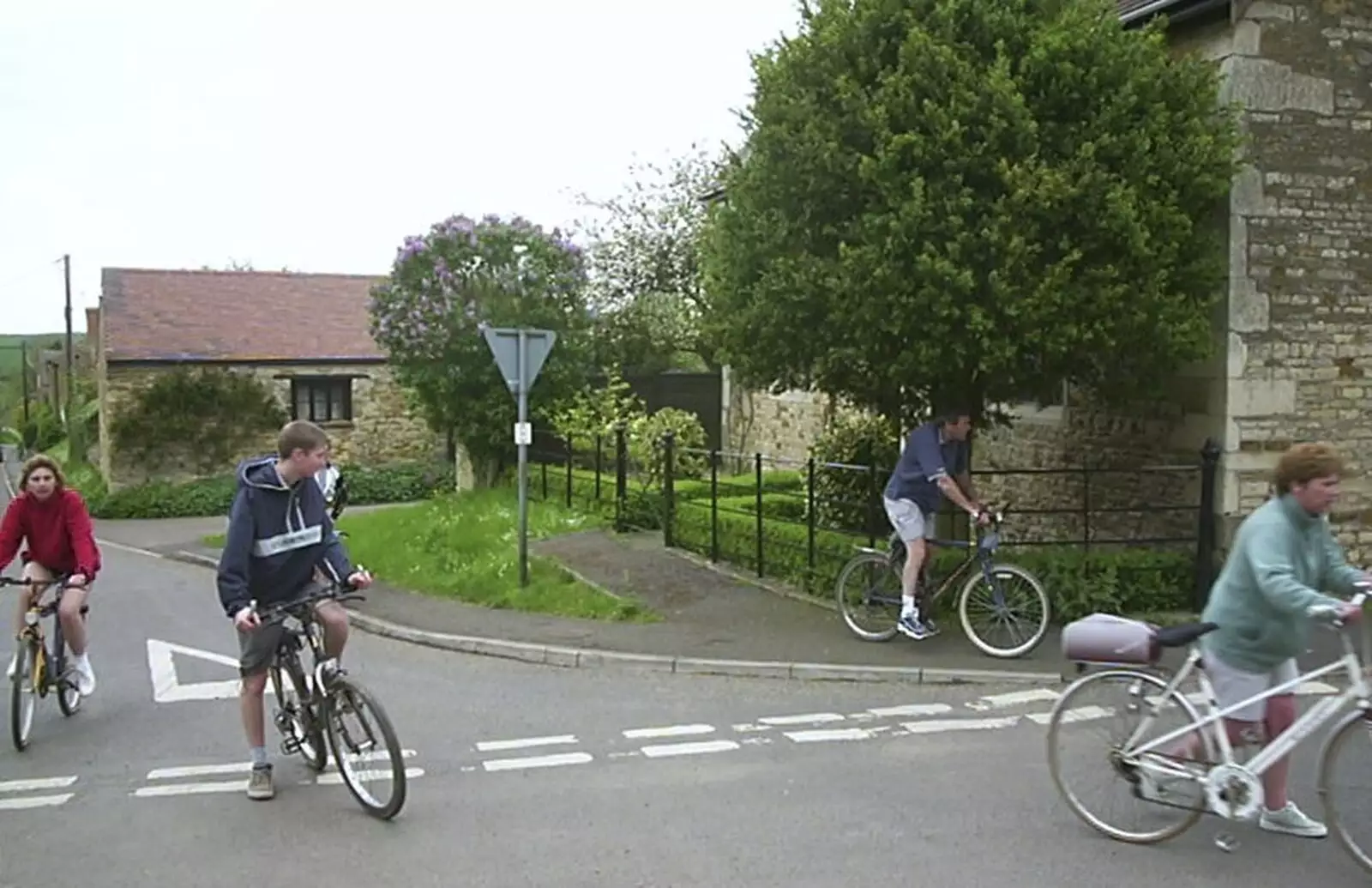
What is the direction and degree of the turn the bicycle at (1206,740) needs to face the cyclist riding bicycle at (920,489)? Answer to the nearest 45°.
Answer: approximately 135° to its left

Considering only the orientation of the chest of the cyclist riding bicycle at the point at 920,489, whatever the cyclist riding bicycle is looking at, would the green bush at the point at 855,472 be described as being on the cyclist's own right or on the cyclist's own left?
on the cyclist's own left

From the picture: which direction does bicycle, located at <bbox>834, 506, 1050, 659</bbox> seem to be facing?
to the viewer's right

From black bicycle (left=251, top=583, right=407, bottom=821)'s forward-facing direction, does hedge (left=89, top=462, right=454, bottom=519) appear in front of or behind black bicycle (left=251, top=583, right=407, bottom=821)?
behind

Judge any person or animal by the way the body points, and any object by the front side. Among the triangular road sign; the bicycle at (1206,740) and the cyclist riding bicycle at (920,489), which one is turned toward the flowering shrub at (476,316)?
the triangular road sign

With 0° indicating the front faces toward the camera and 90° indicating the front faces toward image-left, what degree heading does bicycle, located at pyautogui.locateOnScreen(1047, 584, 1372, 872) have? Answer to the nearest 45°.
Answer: approximately 270°

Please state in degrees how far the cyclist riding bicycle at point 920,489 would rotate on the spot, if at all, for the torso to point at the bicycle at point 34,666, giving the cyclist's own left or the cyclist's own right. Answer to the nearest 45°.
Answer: approximately 135° to the cyclist's own right

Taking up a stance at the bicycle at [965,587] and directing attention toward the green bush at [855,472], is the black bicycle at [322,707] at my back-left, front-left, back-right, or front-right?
back-left

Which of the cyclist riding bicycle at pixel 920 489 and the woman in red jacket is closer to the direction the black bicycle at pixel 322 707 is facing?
the cyclist riding bicycle

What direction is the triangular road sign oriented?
away from the camera

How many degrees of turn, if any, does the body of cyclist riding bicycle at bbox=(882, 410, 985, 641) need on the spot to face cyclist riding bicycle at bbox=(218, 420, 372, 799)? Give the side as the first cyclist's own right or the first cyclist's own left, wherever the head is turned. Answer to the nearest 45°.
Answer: approximately 135° to the first cyclist's own right

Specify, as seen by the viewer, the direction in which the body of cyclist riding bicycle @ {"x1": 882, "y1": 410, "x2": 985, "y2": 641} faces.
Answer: to the viewer's right

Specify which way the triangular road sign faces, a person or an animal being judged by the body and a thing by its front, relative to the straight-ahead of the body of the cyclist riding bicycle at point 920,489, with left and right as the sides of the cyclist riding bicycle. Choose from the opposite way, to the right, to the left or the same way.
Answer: to the left

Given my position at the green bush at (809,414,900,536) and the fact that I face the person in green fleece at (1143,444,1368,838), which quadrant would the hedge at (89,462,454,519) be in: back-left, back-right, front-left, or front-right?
back-right
